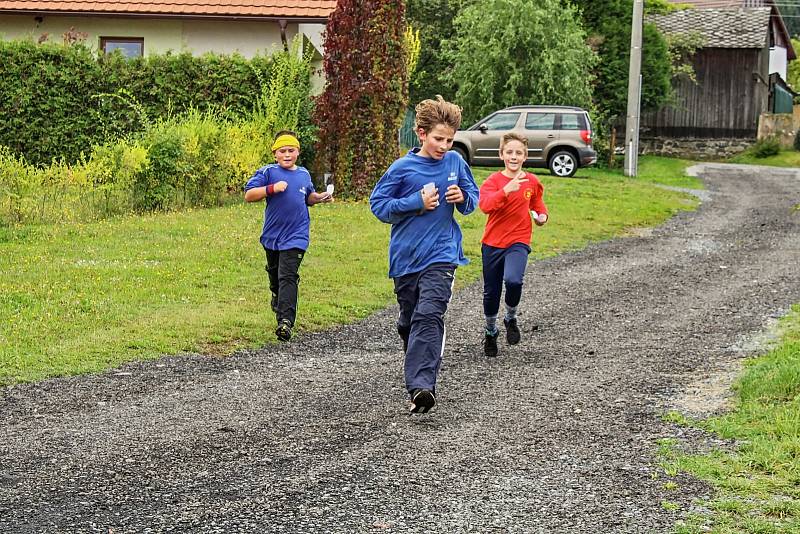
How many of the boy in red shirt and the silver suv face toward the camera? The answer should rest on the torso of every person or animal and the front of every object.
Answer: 1

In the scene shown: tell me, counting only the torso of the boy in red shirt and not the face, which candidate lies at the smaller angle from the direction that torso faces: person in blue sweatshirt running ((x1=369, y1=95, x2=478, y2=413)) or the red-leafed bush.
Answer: the person in blue sweatshirt running

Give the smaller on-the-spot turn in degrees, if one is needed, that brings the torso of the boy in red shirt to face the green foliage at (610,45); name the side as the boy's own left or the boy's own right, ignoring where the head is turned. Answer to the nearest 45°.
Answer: approximately 180°

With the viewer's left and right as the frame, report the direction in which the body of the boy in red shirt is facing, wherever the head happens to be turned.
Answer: facing the viewer
